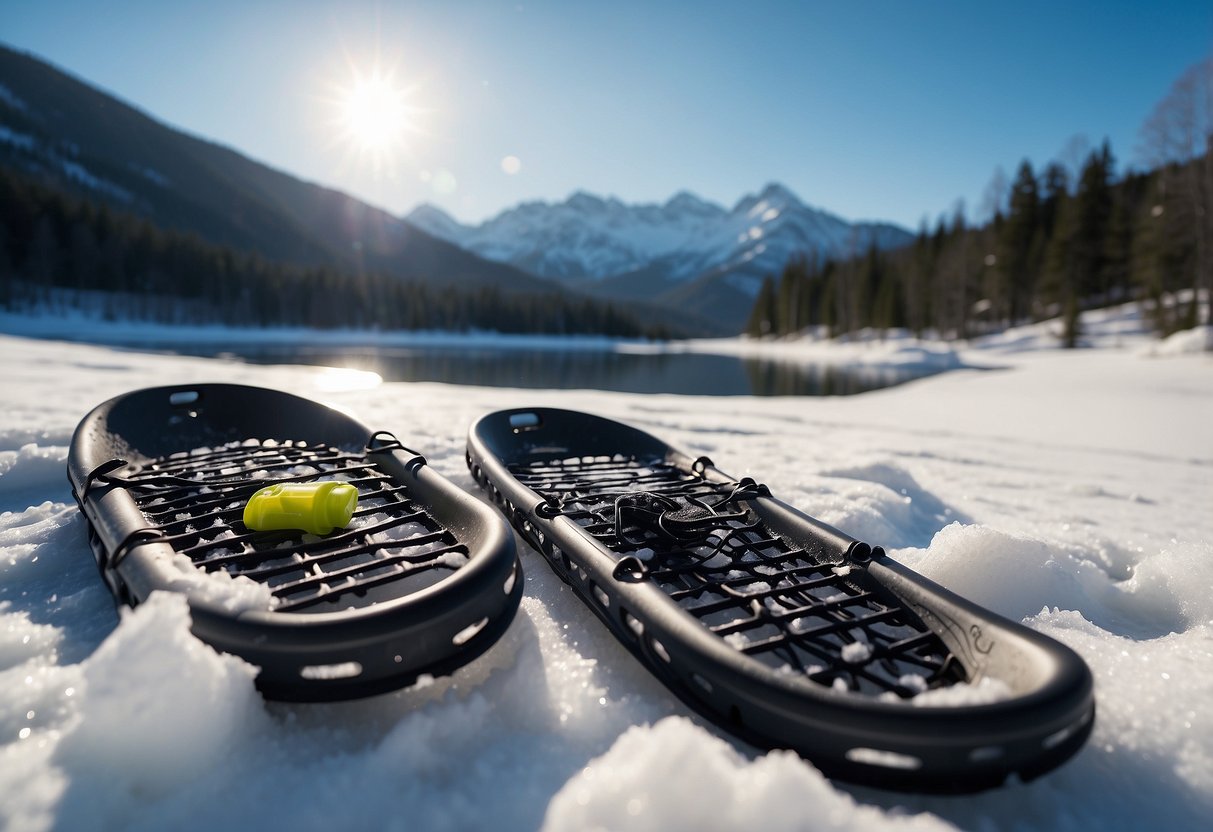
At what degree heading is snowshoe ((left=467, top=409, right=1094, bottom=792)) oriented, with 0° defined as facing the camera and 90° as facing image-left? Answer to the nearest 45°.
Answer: approximately 135°

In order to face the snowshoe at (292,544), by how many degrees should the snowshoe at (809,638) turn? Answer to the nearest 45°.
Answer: approximately 45° to its left

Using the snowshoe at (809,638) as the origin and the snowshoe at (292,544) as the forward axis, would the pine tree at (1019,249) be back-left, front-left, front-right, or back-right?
back-right

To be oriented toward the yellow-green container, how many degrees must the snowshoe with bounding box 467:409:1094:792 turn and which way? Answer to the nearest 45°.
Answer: approximately 45° to its left

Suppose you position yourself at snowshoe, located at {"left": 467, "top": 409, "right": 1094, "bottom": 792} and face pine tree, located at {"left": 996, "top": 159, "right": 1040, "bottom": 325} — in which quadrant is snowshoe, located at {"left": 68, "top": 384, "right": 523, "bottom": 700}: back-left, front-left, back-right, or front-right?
back-left
